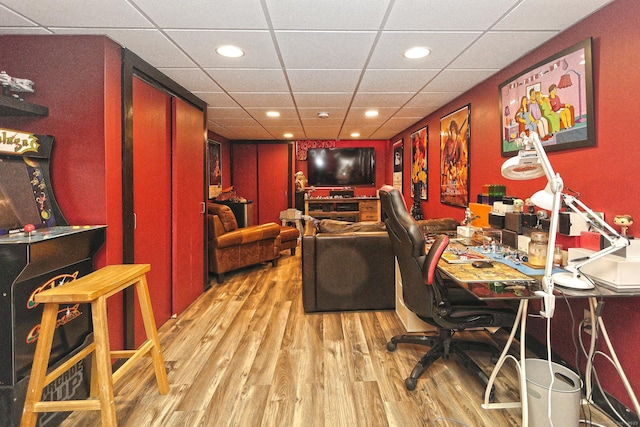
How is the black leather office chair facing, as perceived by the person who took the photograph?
facing to the right of the viewer

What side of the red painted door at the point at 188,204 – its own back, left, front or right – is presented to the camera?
right

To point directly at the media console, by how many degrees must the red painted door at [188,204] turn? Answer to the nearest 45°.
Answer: approximately 45° to its left

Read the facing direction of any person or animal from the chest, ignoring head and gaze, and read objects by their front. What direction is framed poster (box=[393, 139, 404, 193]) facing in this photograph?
to the viewer's left

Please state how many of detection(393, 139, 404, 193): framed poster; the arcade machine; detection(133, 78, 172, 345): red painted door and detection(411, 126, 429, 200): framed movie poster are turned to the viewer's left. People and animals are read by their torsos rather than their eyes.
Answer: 2

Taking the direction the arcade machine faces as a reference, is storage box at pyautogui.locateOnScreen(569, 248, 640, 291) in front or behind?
in front

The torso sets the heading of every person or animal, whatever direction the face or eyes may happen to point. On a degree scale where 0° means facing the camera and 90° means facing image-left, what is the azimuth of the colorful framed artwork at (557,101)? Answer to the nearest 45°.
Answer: approximately 45°

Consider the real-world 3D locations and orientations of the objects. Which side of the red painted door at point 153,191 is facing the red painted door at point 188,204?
left

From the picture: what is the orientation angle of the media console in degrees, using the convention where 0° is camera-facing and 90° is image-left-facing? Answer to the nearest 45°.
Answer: approximately 0°

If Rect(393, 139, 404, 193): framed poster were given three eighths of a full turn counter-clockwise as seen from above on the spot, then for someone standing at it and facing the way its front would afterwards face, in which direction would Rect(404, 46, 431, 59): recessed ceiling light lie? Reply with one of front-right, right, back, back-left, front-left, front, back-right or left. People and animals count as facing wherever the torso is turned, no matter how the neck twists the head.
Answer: front-right

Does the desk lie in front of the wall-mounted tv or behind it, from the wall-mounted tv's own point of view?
in front

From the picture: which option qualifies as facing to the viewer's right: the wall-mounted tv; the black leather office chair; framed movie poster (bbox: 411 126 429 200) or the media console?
the black leather office chair
